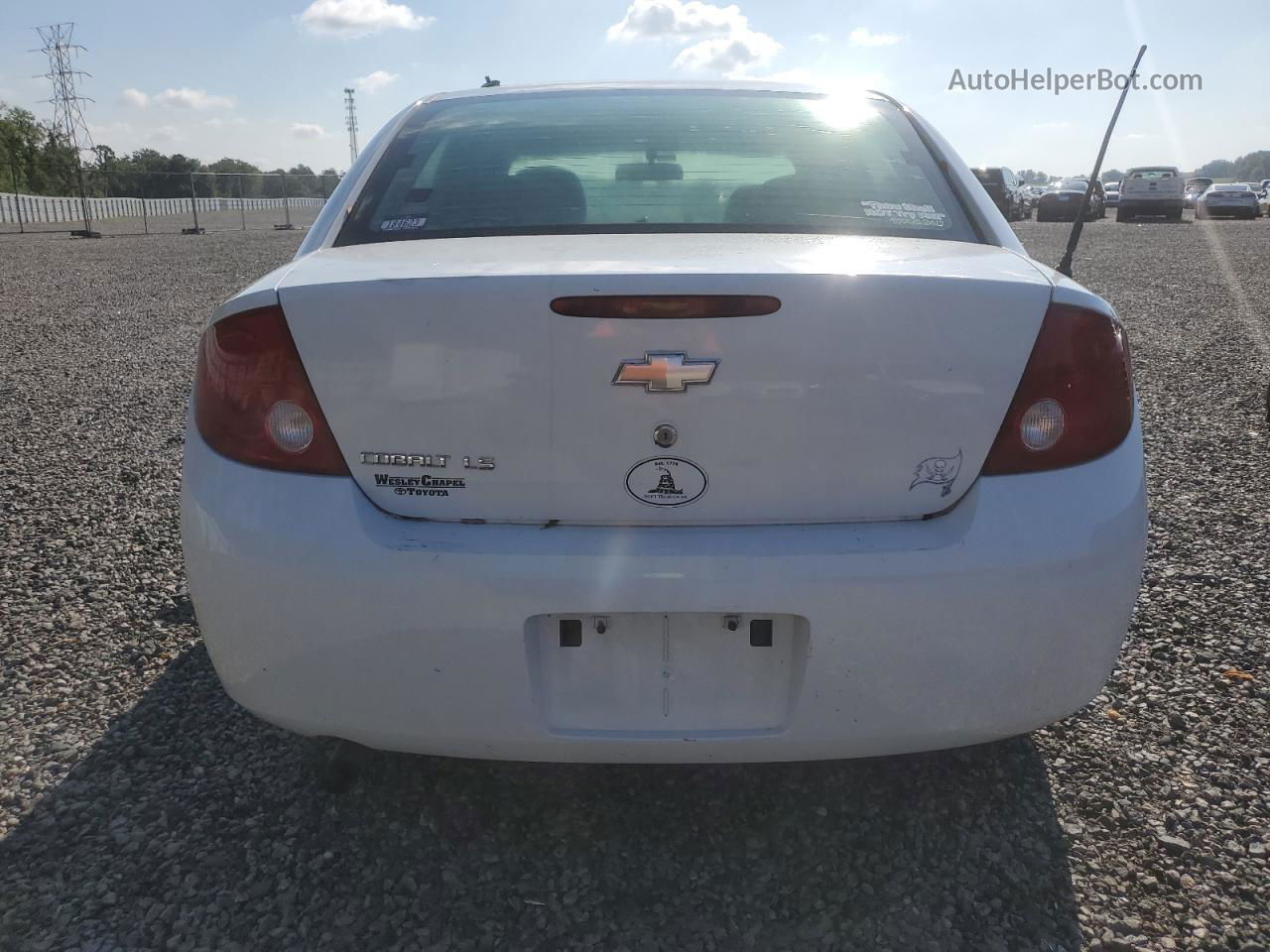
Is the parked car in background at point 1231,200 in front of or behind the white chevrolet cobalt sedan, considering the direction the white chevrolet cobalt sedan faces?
in front

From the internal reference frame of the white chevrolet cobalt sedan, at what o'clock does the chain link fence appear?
The chain link fence is roughly at 11 o'clock from the white chevrolet cobalt sedan.

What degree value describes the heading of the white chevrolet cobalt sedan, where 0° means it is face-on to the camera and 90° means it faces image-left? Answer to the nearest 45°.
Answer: approximately 180°
